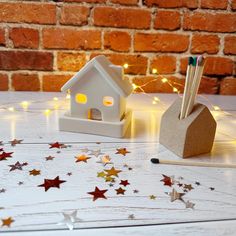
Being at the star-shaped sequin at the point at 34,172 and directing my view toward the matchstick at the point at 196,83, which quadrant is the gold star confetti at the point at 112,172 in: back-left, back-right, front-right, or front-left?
front-right

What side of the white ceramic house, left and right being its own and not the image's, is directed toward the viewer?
front

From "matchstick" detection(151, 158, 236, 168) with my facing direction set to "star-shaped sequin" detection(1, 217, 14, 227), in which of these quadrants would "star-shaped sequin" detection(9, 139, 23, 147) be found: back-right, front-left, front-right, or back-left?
front-right

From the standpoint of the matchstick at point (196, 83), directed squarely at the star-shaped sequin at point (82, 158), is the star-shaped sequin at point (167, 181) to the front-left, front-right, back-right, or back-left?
front-left

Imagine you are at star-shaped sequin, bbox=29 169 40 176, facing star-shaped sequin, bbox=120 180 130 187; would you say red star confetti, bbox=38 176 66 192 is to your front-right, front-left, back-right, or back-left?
front-right

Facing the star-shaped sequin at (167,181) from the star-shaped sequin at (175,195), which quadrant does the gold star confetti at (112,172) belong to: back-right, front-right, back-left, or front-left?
front-left

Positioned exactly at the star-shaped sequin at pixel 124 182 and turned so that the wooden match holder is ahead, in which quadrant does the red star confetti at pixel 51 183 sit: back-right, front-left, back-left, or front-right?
back-left
